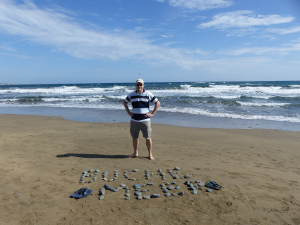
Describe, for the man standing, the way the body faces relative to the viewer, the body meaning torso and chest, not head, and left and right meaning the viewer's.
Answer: facing the viewer
